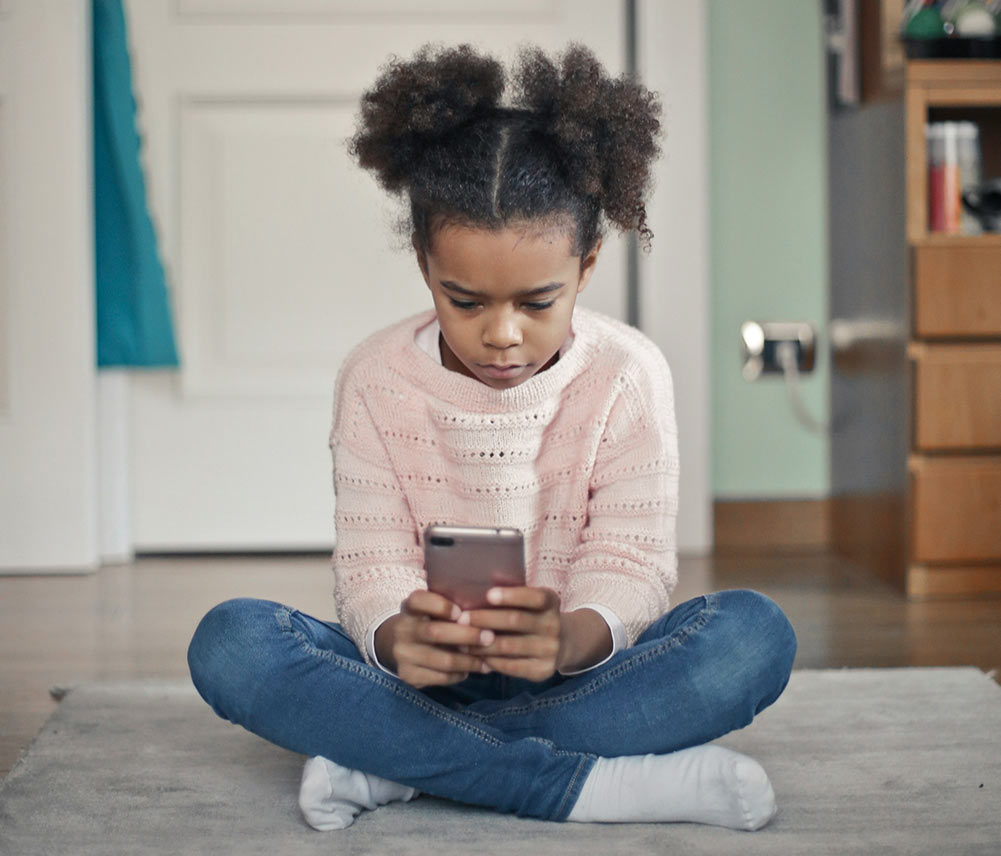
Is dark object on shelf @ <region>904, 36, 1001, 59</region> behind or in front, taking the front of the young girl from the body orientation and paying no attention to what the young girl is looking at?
behind

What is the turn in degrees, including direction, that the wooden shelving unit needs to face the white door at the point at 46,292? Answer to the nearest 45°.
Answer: approximately 90° to its right

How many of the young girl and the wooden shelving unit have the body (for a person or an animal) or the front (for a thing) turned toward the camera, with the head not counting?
2

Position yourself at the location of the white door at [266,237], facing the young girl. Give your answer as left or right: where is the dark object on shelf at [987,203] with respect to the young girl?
left

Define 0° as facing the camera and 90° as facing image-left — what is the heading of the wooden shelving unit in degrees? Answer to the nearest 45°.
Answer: approximately 0°

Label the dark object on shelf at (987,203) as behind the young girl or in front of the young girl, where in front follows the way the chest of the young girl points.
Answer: behind

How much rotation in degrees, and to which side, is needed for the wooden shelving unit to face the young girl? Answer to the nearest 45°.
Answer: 0° — it already faces them
